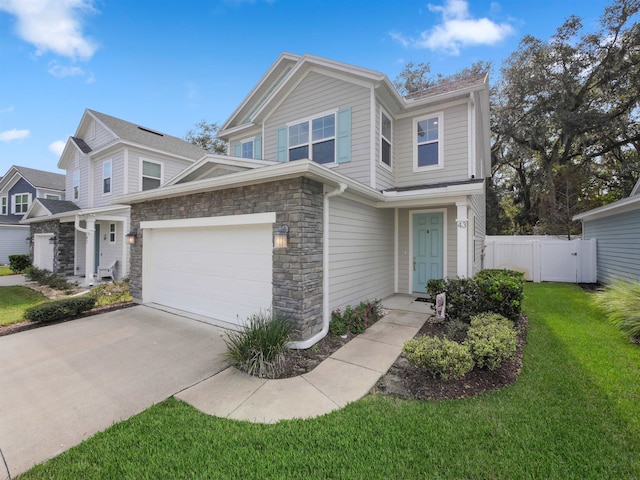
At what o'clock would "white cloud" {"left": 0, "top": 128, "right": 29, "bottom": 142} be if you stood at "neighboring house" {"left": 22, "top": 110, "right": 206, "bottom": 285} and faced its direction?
The white cloud is roughly at 4 o'clock from the neighboring house.

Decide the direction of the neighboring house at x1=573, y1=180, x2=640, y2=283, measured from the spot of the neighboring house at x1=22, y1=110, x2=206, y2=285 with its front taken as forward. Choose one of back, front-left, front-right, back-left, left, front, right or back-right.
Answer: left

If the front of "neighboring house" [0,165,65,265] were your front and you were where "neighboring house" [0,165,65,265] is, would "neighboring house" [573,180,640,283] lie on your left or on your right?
on your left

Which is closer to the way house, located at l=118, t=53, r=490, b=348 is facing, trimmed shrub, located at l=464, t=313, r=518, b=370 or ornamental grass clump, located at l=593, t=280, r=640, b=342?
the trimmed shrub

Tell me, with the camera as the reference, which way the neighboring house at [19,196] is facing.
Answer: facing the viewer and to the left of the viewer

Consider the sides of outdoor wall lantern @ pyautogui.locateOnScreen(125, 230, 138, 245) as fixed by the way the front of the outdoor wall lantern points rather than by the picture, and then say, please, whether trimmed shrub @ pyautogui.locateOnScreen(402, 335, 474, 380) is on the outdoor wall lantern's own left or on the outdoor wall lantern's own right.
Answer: on the outdoor wall lantern's own left

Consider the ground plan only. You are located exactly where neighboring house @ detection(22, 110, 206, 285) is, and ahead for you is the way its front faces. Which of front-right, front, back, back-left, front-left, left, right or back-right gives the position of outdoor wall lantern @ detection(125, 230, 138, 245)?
front-left

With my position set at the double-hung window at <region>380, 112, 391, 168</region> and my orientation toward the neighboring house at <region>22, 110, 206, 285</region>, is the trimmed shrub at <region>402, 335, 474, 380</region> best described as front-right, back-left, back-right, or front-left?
back-left

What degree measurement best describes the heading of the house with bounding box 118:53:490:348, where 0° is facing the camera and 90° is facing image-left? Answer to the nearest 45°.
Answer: approximately 45°

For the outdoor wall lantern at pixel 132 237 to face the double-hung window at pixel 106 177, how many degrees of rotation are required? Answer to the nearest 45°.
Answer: approximately 135° to its right

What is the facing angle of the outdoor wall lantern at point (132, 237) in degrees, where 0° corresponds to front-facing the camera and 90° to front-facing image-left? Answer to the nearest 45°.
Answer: approximately 45°

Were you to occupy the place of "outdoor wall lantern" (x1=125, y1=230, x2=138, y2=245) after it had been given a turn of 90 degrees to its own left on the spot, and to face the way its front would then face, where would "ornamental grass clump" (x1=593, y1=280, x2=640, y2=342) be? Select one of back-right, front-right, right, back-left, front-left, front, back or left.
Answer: front

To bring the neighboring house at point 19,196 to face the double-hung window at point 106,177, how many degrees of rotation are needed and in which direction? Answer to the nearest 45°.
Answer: approximately 45° to its left

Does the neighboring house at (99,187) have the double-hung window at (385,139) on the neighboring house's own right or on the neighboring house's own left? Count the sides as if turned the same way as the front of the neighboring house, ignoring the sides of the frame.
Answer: on the neighboring house's own left

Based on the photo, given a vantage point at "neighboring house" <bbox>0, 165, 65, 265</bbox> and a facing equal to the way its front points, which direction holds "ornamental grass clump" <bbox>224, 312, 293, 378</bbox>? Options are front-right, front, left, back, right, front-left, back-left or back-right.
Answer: front-left
